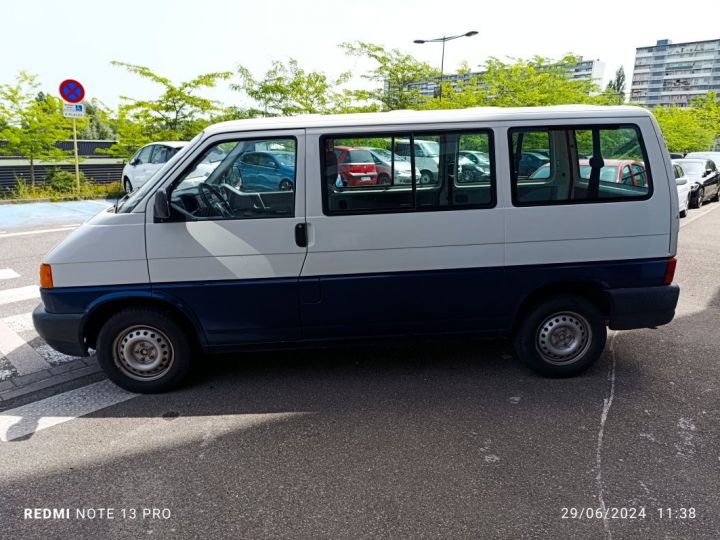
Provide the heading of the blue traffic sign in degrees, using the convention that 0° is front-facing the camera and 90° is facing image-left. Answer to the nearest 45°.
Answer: approximately 0°

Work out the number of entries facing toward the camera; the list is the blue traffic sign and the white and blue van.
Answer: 1

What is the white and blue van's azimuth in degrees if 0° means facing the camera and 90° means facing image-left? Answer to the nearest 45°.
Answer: approximately 90°
